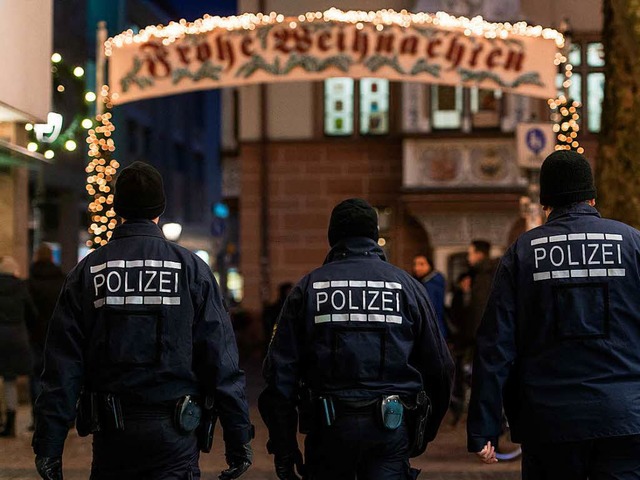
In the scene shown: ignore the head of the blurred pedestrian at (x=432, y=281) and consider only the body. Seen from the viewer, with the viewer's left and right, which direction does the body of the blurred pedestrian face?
facing the viewer and to the left of the viewer

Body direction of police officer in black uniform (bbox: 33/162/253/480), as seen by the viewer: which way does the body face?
away from the camera

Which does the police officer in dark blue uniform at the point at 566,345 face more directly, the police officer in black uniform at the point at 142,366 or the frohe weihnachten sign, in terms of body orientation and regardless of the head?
the frohe weihnachten sign

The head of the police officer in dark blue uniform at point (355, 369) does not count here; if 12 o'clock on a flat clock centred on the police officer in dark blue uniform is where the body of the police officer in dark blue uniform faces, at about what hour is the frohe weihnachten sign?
The frohe weihnachten sign is roughly at 12 o'clock from the police officer in dark blue uniform.

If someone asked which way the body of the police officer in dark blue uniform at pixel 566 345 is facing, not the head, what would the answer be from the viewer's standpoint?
away from the camera

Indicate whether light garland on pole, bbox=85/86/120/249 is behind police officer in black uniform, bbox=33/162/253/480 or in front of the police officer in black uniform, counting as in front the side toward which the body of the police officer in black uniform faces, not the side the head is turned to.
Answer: in front

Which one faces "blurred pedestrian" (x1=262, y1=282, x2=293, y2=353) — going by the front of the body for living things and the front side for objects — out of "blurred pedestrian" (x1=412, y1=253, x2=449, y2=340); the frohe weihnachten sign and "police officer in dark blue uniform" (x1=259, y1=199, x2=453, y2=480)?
the police officer in dark blue uniform

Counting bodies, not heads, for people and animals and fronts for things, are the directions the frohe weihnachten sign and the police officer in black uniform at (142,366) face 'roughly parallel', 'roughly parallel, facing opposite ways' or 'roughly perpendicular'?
roughly parallel, facing opposite ways

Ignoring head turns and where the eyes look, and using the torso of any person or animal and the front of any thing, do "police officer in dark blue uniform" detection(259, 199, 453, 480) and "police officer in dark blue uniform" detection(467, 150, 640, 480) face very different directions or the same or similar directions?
same or similar directions

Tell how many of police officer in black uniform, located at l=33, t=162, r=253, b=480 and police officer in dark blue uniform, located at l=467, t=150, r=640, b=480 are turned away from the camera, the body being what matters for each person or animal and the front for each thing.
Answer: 2

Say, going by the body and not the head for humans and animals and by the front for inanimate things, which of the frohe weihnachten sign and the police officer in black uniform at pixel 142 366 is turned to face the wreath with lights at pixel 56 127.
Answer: the police officer in black uniform

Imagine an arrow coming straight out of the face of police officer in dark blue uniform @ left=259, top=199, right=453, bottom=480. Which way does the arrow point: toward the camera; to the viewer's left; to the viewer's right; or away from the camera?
away from the camera

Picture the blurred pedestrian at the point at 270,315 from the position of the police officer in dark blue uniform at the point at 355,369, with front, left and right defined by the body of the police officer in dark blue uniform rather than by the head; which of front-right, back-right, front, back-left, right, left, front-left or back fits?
front

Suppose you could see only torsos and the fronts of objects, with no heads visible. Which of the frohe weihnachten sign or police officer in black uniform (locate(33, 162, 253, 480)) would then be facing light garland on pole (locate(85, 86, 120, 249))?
the police officer in black uniform

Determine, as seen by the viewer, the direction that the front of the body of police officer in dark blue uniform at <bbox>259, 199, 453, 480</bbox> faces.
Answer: away from the camera

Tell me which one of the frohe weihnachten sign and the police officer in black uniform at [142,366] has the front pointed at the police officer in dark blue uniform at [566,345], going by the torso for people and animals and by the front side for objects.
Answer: the frohe weihnachten sign

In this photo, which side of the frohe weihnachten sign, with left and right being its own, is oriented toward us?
front
